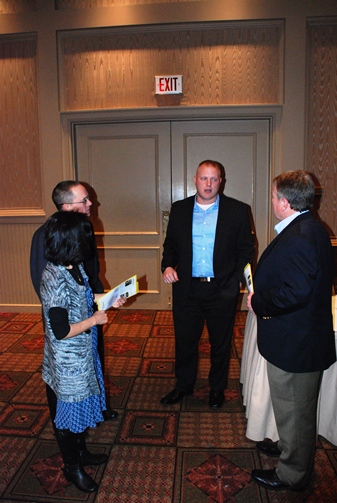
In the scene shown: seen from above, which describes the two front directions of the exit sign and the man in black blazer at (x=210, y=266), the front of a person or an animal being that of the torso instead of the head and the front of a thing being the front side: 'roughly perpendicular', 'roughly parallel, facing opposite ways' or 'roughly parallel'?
roughly parallel

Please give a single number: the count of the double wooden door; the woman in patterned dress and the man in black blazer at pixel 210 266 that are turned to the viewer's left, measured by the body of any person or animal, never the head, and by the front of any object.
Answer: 0

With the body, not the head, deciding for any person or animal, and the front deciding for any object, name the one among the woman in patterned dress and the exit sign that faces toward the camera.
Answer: the exit sign

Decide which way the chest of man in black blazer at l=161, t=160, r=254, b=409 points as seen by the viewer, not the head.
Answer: toward the camera

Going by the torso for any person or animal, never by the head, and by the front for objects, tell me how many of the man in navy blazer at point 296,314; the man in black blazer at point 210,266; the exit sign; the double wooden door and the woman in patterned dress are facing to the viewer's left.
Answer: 1

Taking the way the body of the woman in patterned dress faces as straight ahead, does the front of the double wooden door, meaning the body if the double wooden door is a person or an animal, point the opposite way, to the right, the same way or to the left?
to the right

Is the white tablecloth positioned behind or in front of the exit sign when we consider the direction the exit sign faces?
in front

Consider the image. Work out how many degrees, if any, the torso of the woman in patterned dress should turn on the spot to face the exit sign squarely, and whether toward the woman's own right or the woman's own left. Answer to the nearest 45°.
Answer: approximately 90° to the woman's own left

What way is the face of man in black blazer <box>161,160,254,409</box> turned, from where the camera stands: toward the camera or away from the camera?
toward the camera

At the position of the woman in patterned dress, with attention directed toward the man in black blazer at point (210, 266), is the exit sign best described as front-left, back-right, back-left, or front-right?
front-left

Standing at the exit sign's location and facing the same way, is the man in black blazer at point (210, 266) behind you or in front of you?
in front

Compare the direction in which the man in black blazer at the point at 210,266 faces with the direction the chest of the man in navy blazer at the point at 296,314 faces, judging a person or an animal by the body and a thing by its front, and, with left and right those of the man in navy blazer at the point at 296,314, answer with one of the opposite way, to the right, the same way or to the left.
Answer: to the left

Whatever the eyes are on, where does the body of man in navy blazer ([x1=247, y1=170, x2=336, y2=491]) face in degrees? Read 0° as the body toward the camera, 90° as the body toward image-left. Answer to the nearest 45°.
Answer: approximately 90°

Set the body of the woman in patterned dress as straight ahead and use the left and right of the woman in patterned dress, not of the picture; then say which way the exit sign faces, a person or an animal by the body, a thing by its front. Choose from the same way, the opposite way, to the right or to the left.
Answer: to the right

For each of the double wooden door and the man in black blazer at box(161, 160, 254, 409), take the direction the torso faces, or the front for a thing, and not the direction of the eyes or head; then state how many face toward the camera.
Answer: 2

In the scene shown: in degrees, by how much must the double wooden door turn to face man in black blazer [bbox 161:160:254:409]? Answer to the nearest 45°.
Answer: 0° — it already faces them

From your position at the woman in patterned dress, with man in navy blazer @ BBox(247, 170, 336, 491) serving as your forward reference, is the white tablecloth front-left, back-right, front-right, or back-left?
front-left

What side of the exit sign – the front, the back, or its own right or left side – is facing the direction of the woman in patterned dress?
front

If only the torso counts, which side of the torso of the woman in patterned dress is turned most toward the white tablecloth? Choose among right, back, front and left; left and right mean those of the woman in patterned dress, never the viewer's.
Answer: front
